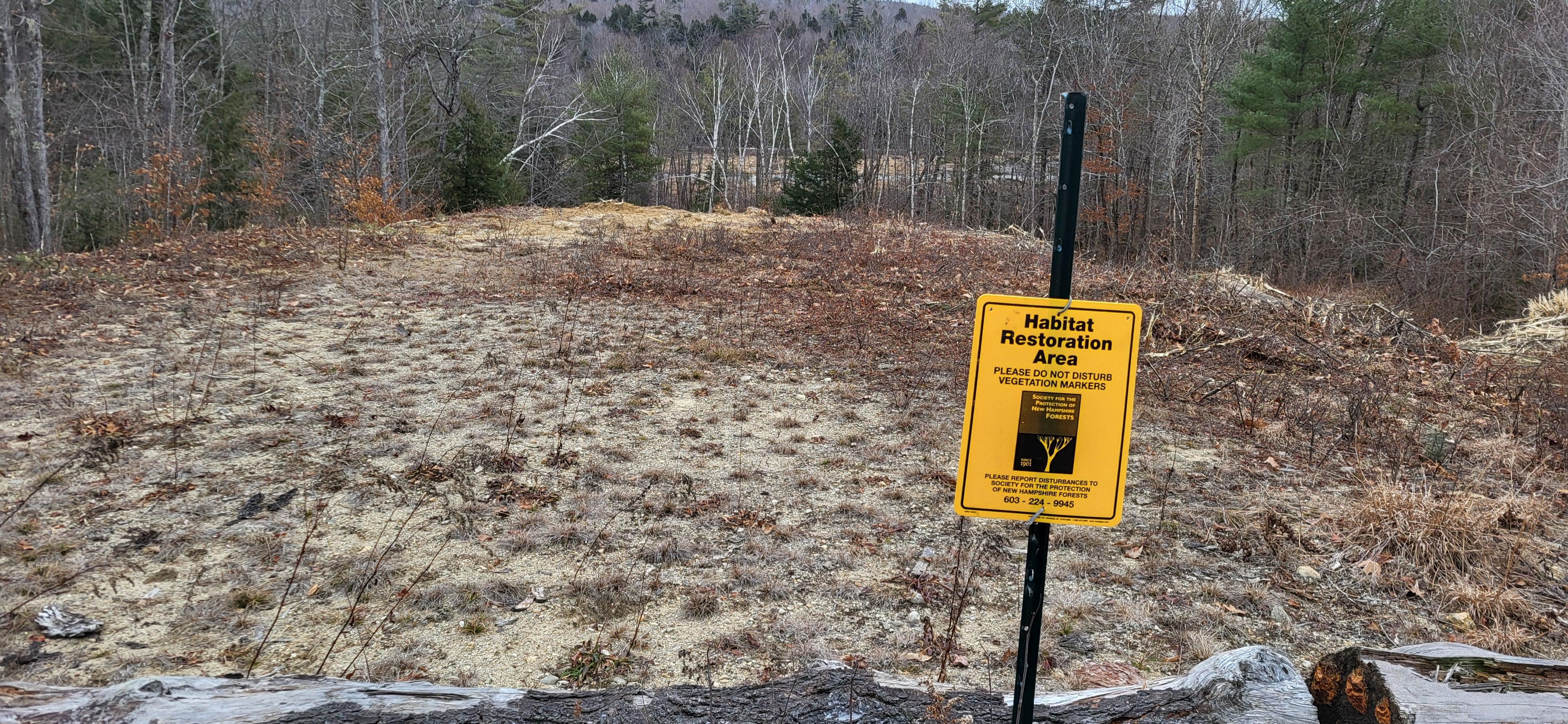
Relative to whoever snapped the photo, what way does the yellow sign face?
facing the viewer

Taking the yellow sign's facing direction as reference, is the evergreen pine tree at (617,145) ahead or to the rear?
to the rear

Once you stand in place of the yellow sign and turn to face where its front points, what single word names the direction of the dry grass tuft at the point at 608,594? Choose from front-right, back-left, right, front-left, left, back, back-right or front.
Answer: back-right

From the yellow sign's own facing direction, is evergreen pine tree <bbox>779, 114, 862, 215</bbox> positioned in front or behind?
behind

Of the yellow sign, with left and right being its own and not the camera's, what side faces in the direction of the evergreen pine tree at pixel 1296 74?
back

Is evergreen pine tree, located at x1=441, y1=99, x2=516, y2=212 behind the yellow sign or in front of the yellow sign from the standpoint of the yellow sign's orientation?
behind
